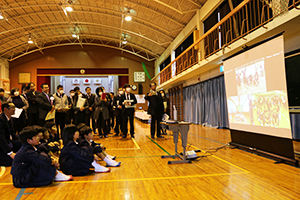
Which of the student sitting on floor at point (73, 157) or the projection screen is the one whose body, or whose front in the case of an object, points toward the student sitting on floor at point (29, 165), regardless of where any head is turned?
the projection screen

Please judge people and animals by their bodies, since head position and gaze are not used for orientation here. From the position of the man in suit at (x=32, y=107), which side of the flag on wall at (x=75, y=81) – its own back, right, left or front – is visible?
front

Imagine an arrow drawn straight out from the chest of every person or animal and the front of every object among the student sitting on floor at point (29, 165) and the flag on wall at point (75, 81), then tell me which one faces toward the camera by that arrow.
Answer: the flag on wall

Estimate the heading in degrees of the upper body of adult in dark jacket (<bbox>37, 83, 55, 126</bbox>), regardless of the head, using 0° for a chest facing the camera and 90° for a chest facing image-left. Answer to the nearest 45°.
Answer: approximately 315°

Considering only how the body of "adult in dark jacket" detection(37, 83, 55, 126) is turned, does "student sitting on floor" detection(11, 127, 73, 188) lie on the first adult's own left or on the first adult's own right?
on the first adult's own right

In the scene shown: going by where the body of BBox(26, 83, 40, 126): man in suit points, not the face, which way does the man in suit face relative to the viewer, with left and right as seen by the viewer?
facing the viewer and to the right of the viewer

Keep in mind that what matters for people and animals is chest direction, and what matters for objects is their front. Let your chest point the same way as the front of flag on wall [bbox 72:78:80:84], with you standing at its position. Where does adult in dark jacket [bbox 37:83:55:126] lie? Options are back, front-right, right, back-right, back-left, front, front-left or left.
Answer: front

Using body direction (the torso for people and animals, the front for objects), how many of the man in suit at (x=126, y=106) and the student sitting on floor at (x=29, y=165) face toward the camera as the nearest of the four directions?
1

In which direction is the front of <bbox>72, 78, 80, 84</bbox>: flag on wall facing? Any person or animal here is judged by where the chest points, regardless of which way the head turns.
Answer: toward the camera

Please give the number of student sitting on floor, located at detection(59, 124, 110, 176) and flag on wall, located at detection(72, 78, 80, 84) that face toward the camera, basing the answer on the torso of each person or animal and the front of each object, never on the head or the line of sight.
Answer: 1

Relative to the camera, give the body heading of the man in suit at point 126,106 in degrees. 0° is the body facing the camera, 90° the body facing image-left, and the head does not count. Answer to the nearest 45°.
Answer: approximately 0°

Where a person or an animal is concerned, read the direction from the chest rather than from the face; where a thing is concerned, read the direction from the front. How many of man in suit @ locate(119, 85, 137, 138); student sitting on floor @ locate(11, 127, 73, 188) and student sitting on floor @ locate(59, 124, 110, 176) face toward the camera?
1

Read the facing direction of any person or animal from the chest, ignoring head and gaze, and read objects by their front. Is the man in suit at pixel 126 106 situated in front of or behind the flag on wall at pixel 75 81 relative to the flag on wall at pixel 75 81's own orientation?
in front

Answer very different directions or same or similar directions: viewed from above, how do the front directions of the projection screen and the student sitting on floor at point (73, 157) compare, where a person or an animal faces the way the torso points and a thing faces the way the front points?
very different directions
